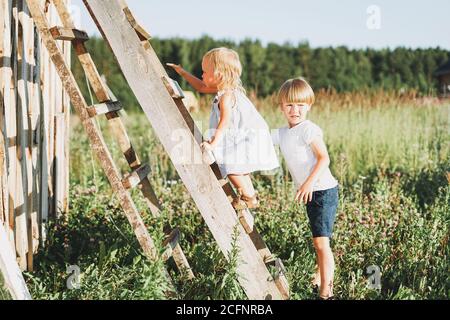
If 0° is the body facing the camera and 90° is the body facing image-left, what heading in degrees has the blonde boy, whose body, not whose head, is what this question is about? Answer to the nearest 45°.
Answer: approximately 45°

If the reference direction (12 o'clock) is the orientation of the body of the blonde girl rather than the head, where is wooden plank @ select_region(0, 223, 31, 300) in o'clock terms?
The wooden plank is roughly at 11 o'clock from the blonde girl.

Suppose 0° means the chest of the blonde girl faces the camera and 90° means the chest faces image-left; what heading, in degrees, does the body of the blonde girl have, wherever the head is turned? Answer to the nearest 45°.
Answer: approximately 90°

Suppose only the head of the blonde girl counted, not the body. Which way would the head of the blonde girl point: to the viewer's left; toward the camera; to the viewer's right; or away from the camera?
to the viewer's left
